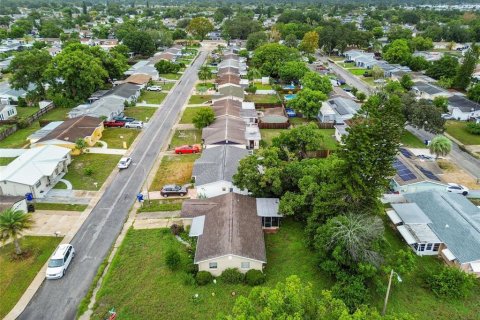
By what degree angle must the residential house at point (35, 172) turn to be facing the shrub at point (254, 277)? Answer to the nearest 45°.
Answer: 0° — it already faces it

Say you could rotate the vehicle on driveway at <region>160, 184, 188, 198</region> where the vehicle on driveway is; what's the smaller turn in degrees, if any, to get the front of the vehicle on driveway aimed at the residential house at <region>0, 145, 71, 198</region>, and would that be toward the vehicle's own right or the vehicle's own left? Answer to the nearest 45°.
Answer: approximately 180°

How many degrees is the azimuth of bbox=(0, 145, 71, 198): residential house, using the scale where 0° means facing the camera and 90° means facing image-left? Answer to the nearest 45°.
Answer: approximately 315°

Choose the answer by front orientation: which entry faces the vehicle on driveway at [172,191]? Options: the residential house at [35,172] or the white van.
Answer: the residential house

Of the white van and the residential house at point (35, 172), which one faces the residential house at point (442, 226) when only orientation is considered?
the residential house at point (35, 172)

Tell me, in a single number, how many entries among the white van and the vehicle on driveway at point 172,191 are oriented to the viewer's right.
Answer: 1

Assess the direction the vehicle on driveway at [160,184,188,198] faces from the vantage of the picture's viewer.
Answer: facing to the right of the viewer

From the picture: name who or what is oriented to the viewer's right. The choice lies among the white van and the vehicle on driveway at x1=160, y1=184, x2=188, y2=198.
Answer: the vehicle on driveway

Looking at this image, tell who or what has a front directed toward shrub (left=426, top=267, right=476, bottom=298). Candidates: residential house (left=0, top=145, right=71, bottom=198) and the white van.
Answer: the residential house

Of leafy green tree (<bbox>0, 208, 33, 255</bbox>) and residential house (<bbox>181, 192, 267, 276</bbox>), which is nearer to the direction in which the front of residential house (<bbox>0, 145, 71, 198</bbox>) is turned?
the residential house
